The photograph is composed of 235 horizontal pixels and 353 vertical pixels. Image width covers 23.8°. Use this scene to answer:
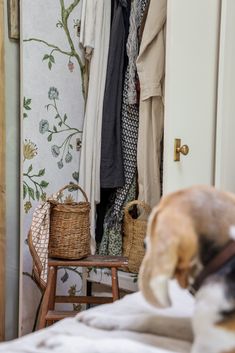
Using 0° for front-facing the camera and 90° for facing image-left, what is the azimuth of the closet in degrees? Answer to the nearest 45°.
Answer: approximately 0°

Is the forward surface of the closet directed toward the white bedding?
yes

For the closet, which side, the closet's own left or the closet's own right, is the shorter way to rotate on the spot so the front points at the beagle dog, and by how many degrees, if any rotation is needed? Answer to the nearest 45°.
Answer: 0° — it already faces it
